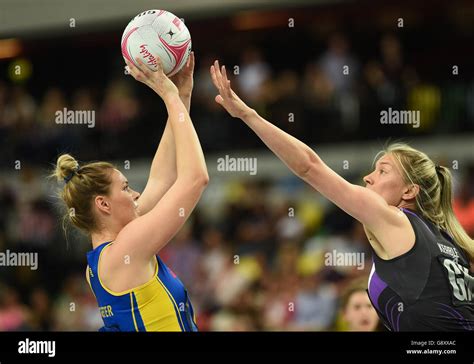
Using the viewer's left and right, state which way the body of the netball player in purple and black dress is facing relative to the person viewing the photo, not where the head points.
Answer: facing away from the viewer and to the left of the viewer

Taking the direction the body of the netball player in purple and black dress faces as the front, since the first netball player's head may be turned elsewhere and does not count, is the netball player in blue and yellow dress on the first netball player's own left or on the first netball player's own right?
on the first netball player's own left

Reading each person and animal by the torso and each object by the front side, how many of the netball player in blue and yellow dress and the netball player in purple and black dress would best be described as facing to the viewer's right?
1

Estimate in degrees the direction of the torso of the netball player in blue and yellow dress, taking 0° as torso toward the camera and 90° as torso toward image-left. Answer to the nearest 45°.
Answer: approximately 270°

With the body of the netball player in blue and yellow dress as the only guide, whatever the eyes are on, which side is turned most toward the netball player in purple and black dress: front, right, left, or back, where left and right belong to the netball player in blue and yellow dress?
front

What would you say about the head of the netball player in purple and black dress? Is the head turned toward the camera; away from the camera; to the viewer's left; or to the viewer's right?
to the viewer's left

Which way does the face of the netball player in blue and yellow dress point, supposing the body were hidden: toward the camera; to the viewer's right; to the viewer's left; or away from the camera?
to the viewer's right
